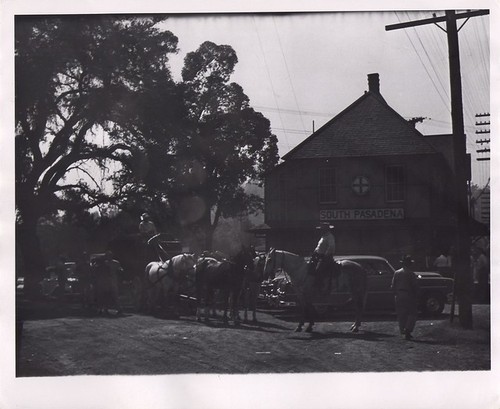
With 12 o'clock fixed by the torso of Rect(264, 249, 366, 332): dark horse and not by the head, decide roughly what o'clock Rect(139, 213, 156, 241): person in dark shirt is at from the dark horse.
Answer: The person in dark shirt is roughly at 12 o'clock from the dark horse.

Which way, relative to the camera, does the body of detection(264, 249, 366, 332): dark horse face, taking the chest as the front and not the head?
to the viewer's left

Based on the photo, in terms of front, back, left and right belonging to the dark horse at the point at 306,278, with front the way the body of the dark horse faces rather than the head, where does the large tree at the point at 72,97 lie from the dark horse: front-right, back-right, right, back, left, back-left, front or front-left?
front

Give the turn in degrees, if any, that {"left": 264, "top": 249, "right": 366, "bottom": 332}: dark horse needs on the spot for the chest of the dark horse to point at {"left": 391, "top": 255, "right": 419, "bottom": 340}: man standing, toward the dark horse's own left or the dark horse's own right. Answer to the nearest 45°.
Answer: approximately 180°

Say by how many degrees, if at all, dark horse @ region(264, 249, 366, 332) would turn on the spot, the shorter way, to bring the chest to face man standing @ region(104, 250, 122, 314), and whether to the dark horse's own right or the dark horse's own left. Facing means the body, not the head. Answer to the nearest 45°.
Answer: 0° — it already faces them

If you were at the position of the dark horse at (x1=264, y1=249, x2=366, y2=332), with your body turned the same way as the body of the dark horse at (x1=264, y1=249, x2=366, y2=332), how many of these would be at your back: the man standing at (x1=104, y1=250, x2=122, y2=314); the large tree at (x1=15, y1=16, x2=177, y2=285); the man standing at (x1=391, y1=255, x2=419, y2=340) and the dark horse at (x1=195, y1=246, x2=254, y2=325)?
1

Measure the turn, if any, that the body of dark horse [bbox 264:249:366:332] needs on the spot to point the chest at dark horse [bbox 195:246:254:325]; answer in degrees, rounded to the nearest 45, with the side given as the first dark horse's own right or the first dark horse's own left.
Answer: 0° — it already faces it

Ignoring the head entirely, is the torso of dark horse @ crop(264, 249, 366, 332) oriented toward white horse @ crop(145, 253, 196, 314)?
yes
